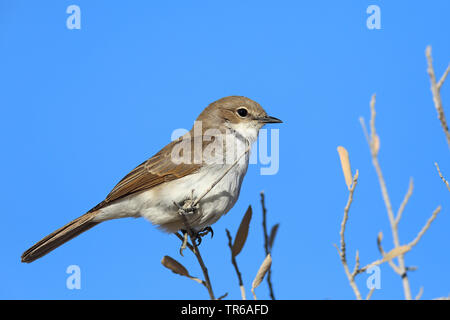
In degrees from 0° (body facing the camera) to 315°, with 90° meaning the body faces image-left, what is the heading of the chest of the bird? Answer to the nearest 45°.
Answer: approximately 270°
